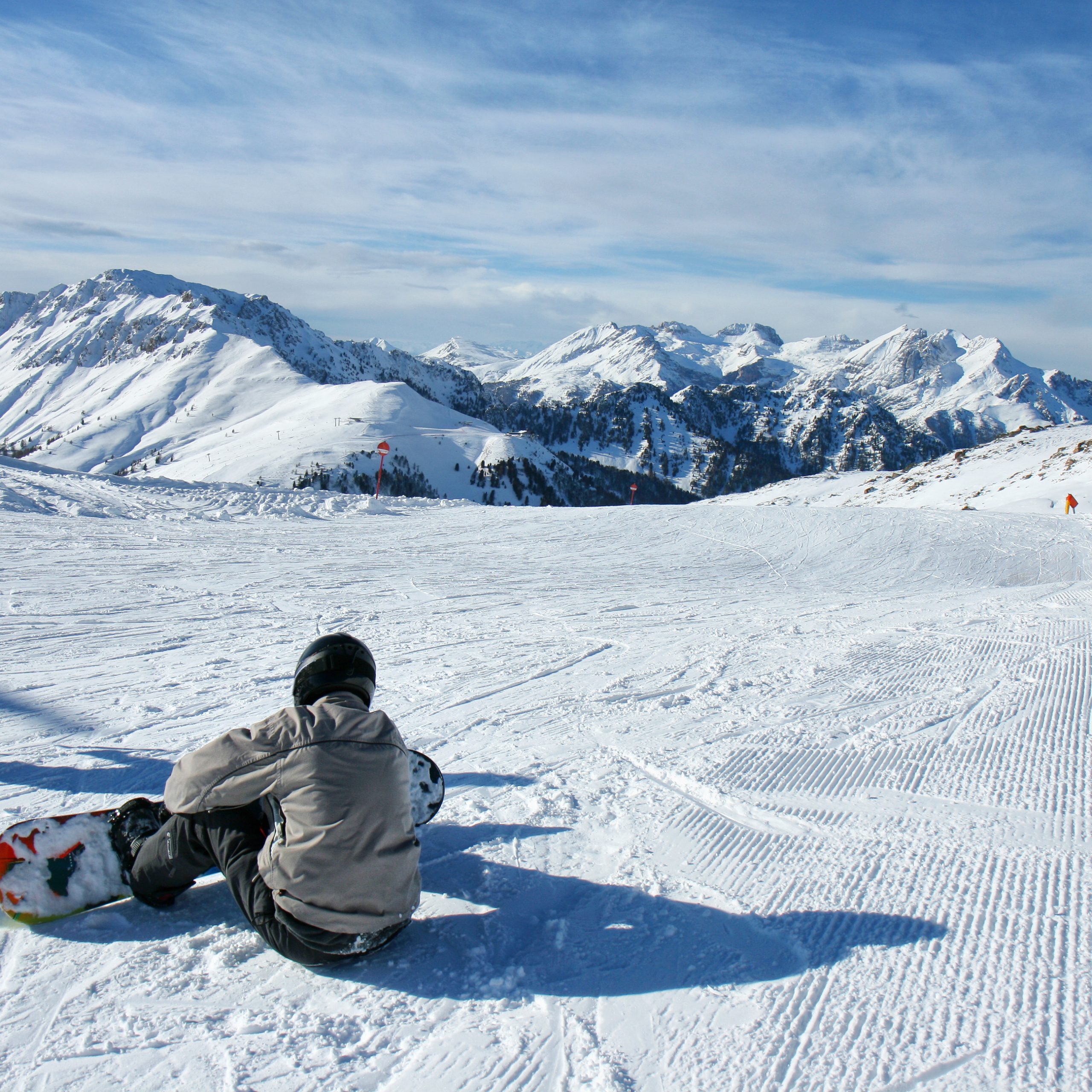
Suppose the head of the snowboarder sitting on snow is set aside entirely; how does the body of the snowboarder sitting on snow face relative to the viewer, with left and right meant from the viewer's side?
facing away from the viewer and to the left of the viewer
